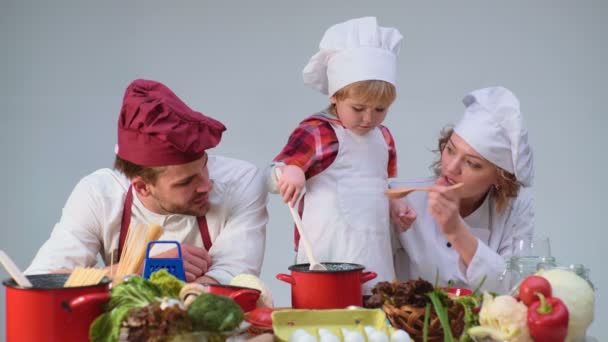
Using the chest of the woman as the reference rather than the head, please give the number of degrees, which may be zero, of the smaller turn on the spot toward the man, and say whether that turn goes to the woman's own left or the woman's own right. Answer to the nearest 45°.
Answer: approximately 45° to the woman's own right

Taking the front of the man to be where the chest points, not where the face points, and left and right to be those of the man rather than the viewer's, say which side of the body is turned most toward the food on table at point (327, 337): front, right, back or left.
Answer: front

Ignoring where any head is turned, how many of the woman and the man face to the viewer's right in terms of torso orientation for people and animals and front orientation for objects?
0

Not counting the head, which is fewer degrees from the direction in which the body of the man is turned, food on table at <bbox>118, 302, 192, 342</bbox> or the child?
the food on table

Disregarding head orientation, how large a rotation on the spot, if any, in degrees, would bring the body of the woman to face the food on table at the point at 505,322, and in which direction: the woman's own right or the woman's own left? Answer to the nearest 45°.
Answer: approximately 45° to the woman's own left

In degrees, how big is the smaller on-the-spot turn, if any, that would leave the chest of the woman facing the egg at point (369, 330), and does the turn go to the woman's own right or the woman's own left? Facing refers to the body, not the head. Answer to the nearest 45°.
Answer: approximately 45° to the woman's own left

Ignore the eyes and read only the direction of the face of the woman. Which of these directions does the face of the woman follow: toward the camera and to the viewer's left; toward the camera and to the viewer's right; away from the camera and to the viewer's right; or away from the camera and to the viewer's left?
toward the camera and to the viewer's left

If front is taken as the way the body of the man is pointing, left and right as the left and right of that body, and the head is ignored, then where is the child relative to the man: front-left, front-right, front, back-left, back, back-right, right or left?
left

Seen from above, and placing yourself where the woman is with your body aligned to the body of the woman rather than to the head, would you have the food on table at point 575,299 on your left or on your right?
on your left

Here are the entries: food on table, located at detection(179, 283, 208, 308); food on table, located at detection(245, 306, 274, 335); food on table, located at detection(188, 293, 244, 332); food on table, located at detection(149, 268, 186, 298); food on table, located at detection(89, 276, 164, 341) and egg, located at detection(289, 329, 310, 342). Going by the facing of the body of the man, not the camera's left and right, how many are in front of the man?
6

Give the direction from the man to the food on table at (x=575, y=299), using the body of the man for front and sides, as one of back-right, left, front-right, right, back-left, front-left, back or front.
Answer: front-left

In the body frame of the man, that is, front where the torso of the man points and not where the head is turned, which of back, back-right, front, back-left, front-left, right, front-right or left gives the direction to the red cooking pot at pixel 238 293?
front

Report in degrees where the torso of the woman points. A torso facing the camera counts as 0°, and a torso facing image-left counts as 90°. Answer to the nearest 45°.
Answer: approximately 45°

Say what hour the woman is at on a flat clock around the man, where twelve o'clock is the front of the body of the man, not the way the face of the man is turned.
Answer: The woman is roughly at 9 o'clock from the man.

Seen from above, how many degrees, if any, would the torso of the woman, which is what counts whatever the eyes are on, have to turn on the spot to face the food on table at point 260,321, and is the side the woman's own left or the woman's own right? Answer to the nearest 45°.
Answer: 0° — they already face it

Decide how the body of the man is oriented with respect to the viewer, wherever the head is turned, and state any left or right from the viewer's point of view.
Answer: facing the viewer
